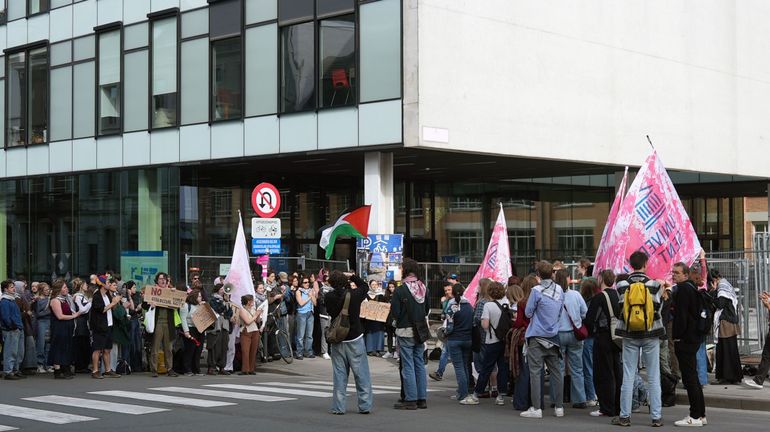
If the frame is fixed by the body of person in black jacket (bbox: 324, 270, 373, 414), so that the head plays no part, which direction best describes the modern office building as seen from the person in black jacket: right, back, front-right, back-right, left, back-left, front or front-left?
front

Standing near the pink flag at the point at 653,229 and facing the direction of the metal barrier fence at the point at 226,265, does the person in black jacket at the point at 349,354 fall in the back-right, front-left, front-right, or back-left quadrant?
front-left

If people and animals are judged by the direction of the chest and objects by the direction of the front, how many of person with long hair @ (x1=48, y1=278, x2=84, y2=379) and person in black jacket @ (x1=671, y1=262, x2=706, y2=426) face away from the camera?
0

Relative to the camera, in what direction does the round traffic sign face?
facing the viewer

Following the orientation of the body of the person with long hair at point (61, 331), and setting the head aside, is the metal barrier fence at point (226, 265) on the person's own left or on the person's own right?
on the person's own left

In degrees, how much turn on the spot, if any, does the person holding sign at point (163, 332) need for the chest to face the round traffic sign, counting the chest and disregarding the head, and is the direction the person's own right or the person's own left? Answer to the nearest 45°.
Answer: approximately 135° to the person's own left

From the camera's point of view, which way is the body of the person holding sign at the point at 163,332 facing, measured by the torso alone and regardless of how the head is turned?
toward the camera

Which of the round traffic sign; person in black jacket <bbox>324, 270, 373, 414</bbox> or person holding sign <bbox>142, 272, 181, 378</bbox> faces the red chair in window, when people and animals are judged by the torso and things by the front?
the person in black jacket

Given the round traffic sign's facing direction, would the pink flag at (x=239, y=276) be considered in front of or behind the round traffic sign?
in front

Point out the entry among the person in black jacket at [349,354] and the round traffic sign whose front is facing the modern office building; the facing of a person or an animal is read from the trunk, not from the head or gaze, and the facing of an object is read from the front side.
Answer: the person in black jacket

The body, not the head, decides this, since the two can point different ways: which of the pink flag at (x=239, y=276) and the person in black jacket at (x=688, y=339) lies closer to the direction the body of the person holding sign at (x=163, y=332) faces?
the person in black jacket

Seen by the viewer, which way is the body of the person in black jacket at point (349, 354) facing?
away from the camera

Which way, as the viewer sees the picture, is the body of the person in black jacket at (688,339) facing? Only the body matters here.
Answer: to the viewer's left
